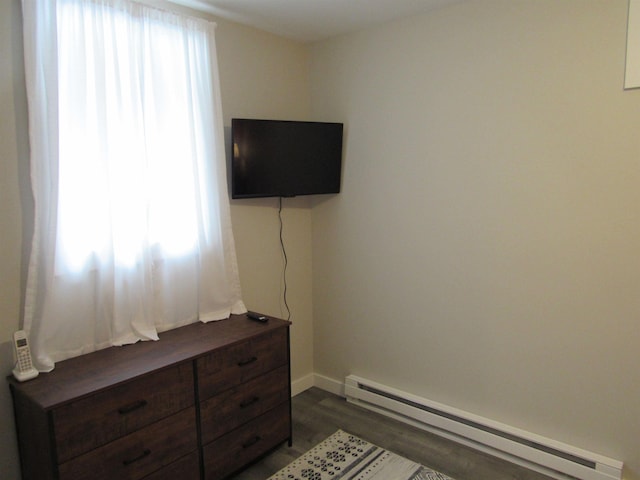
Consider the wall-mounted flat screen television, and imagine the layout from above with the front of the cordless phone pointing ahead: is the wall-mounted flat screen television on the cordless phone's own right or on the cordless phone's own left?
on the cordless phone's own left

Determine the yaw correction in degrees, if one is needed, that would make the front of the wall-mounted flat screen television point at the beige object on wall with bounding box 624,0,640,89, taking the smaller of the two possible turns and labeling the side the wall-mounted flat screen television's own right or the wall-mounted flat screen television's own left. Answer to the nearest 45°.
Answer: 0° — it already faces it

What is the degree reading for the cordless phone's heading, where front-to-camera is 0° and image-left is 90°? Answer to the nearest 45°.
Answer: approximately 315°

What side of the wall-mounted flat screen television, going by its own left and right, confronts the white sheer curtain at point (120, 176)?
right

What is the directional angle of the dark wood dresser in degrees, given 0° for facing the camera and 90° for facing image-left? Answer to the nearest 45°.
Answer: approximately 315°

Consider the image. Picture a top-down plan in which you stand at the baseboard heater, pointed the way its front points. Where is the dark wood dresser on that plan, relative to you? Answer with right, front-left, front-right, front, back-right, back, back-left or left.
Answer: front

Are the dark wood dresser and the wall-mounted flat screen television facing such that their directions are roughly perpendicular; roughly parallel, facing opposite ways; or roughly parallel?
roughly parallel

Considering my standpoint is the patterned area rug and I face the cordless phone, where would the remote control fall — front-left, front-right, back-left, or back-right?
front-right

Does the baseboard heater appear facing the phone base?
yes

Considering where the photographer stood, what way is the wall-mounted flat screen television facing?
facing the viewer and to the right of the viewer

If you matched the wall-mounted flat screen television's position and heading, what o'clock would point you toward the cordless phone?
The cordless phone is roughly at 3 o'clock from the wall-mounted flat screen television.

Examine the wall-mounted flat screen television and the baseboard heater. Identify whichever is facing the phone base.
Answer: the baseboard heater

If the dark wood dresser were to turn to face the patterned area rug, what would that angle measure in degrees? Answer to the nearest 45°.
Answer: approximately 45° to its left
